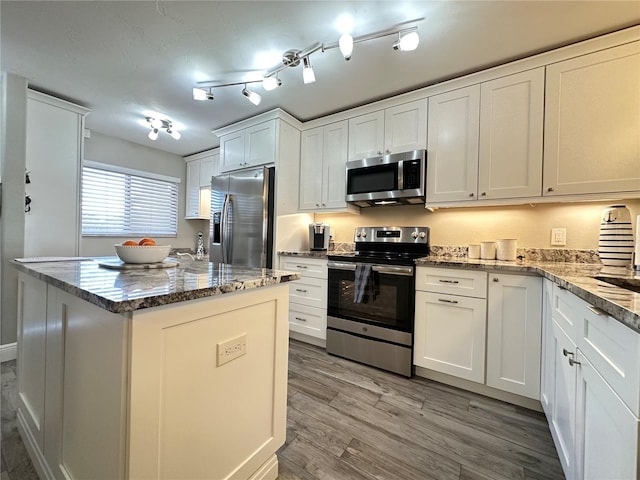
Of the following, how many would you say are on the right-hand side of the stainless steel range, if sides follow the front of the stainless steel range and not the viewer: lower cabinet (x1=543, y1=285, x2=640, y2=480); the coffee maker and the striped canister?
1

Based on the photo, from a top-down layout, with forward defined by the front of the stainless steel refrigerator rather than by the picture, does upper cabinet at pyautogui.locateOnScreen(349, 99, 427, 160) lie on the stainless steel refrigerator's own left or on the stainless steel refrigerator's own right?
on the stainless steel refrigerator's own left

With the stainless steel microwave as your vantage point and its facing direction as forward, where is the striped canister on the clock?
The striped canister is roughly at 8 o'clock from the stainless steel microwave.

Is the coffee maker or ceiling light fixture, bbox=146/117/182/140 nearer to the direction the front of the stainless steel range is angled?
the ceiling light fixture

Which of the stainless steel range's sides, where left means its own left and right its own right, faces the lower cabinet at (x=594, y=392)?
left

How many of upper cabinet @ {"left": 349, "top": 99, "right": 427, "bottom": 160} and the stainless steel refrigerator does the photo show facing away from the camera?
0

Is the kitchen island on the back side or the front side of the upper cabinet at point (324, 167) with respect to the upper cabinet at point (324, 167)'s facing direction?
on the front side

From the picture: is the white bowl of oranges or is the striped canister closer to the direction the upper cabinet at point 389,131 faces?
the white bowl of oranges
